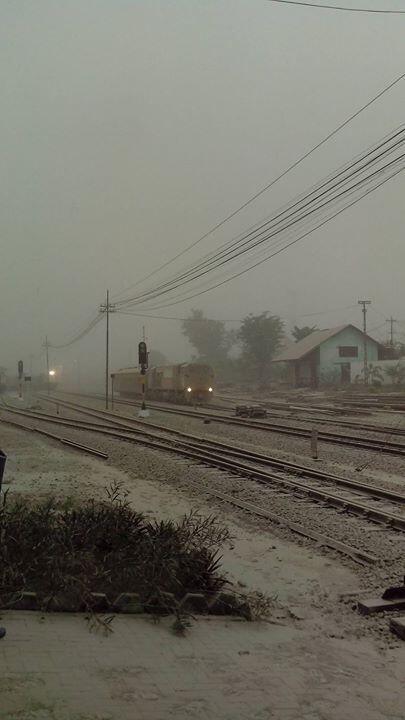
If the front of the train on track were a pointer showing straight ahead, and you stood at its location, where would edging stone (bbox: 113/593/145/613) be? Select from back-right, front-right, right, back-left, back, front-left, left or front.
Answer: front-right

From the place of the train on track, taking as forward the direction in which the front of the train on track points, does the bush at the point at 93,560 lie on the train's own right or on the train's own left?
on the train's own right

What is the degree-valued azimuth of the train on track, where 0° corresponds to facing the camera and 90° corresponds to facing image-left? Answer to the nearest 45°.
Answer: approximately 315°

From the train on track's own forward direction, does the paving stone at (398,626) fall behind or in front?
in front

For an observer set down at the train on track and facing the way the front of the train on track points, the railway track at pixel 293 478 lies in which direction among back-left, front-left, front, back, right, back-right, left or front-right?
front-right

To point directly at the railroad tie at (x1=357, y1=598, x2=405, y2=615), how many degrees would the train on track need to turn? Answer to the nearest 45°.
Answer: approximately 45° to its right
